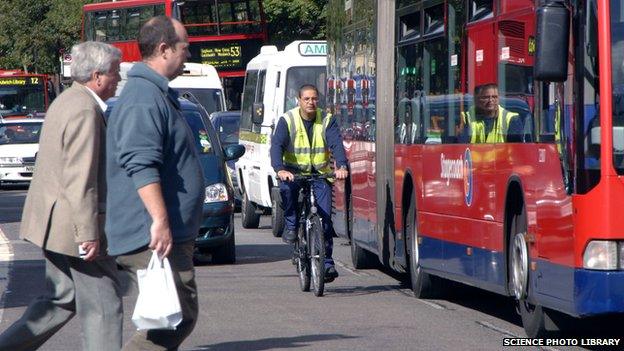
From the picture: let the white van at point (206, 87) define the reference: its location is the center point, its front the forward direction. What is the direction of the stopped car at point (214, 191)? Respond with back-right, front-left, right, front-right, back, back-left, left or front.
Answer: front

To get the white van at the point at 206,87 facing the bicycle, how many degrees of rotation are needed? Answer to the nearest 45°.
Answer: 0° — it already faces it

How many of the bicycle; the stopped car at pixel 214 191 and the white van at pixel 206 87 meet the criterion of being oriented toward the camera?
3

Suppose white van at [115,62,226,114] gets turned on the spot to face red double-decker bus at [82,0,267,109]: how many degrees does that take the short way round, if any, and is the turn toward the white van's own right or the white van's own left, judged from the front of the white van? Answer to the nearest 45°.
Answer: approximately 180°

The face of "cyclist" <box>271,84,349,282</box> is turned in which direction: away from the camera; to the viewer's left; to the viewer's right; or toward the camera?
toward the camera

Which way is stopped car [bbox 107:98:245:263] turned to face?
toward the camera

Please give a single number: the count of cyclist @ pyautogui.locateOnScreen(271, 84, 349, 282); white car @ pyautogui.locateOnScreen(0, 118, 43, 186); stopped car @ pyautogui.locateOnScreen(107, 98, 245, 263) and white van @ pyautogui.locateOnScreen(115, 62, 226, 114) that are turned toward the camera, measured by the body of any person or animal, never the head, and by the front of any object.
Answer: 4

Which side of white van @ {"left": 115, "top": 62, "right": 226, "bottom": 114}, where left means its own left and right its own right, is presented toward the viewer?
front

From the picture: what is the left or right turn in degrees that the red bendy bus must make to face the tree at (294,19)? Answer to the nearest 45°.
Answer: approximately 135° to its left

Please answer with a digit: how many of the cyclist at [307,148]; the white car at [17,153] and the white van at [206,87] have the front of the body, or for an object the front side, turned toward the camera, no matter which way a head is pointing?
3

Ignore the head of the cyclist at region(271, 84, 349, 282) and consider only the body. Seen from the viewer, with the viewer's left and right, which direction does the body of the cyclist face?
facing the viewer

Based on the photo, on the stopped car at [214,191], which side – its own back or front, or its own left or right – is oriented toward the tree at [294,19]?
back
